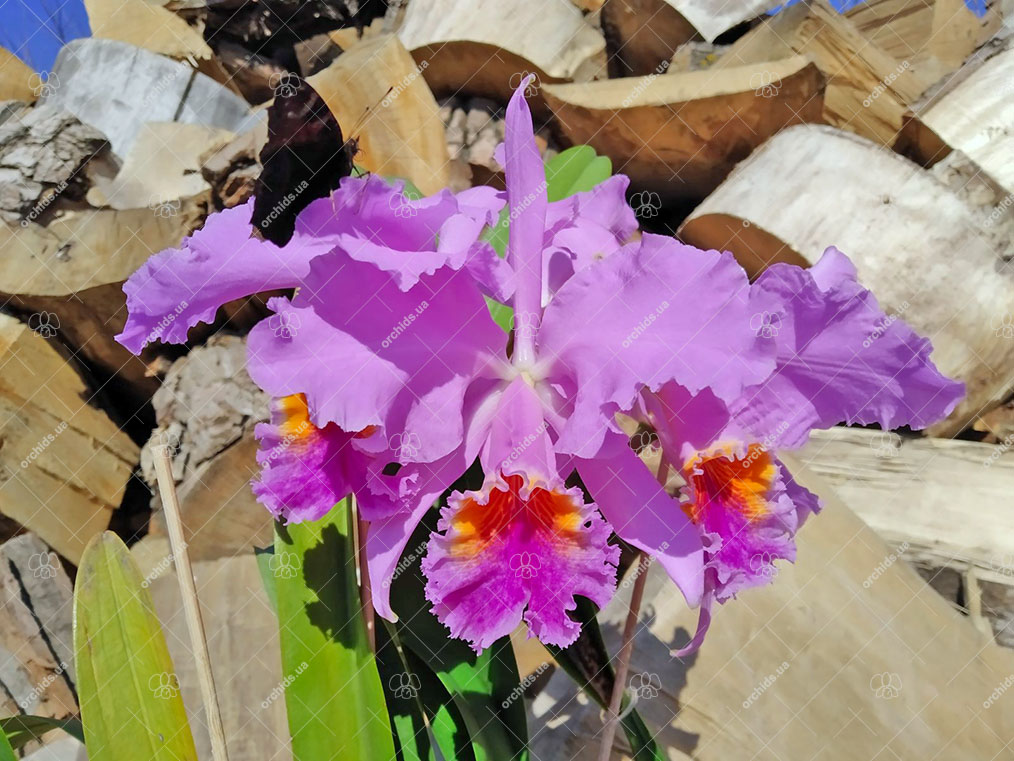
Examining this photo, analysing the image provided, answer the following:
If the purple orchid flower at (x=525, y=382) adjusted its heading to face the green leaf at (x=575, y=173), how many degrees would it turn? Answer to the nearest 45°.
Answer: approximately 180°

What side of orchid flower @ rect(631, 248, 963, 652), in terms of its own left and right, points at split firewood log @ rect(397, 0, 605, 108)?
back

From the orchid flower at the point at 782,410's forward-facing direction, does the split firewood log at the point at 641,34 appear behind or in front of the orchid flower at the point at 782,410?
behind

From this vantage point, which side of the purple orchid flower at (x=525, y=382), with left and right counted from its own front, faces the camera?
front

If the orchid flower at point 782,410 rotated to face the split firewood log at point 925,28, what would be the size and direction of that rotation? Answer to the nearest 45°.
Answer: approximately 135° to its left

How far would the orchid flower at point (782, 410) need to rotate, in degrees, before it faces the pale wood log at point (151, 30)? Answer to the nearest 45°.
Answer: approximately 180°

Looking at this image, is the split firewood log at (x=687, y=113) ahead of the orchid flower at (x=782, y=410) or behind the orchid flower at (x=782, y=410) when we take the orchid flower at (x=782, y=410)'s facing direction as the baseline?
behind

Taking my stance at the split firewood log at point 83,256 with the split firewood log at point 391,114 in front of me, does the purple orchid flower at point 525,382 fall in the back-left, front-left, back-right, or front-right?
front-right

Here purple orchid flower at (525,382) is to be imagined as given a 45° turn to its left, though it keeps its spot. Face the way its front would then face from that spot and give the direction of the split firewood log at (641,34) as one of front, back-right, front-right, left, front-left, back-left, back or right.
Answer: back-left

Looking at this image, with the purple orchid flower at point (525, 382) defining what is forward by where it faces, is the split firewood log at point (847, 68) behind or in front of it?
behind
